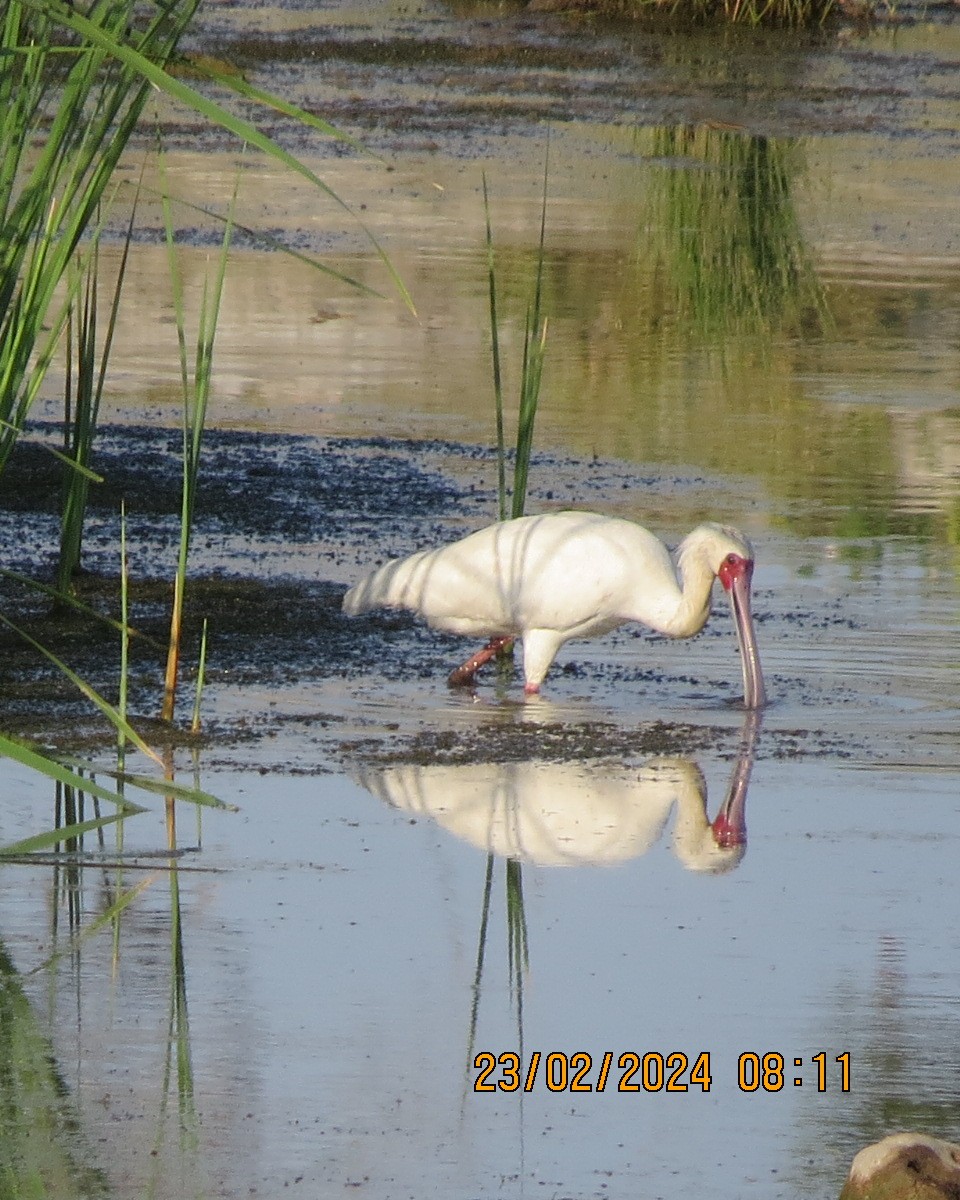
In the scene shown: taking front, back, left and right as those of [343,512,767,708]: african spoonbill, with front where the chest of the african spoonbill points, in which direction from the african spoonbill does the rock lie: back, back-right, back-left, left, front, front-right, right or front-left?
right

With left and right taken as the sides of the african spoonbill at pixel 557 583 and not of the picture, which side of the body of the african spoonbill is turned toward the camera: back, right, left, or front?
right
